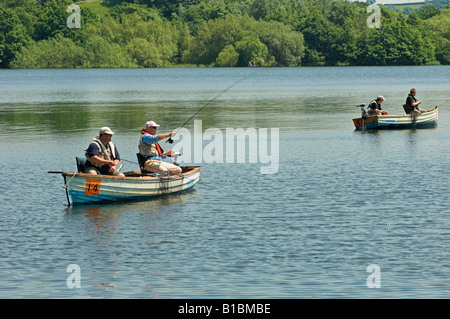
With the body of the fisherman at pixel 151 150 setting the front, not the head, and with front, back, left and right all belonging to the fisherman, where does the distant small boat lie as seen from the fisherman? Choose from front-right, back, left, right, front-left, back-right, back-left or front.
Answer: front-left

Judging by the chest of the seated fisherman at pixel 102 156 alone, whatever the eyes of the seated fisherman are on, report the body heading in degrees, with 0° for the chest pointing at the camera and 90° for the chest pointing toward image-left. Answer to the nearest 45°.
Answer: approximately 315°

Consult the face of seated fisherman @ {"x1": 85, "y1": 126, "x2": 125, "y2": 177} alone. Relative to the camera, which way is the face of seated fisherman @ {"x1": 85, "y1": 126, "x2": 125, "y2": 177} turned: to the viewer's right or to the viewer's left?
to the viewer's right

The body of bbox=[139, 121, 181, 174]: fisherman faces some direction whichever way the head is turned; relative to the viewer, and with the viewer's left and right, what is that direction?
facing to the right of the viewer

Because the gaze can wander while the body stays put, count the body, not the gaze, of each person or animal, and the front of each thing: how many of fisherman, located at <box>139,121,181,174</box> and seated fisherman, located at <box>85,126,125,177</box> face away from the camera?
0

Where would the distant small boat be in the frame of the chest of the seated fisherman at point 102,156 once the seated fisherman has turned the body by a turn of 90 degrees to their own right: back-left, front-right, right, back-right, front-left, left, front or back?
back
